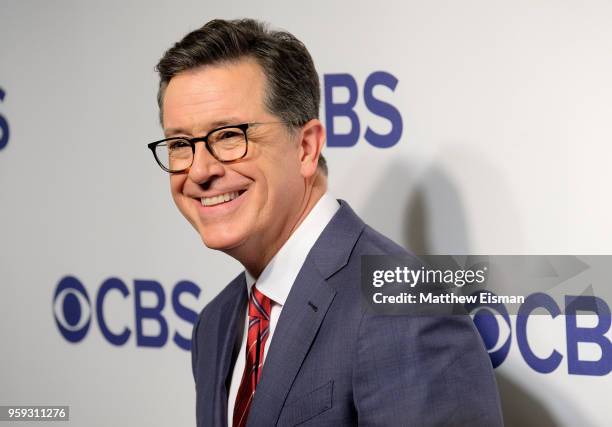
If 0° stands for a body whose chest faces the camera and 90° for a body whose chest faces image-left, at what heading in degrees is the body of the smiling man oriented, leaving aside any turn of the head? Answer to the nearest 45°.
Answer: approximately 45°

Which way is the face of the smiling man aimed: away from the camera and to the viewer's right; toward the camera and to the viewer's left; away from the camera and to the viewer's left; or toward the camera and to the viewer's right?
toward the camera and to the viewer's left
